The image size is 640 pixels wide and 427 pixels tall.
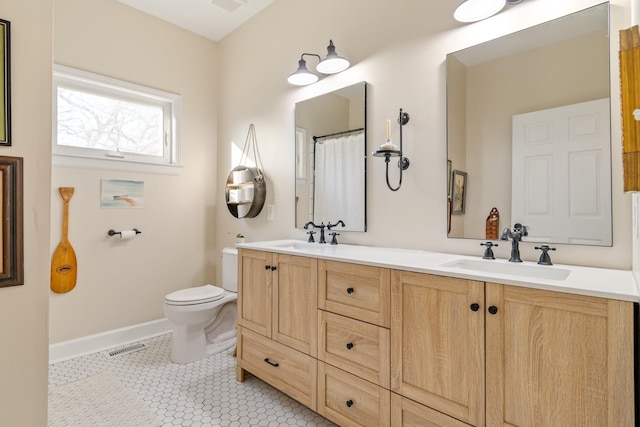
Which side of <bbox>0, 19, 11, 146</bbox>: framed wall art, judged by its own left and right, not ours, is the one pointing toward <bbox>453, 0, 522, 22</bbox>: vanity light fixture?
front

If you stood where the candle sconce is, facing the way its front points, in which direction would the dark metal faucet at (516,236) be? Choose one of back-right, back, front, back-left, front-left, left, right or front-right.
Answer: left

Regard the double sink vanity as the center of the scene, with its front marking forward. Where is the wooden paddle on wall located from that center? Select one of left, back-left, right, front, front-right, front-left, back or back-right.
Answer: front-right

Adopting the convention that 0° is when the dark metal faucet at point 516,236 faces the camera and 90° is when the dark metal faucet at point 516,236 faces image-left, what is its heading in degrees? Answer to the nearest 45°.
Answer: approximately 45°

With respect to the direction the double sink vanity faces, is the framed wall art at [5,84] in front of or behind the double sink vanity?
in front

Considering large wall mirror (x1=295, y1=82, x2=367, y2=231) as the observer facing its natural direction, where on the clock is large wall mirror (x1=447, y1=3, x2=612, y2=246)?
large wall mirror (x1=447, y1=3, x2=612, y2=246) is roughly at 9 o'clock from large wall mirror (x1=295, y1=82, x2=367, y2=231).

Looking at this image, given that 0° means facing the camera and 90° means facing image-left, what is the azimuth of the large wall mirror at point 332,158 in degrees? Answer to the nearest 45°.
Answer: approximately 45°

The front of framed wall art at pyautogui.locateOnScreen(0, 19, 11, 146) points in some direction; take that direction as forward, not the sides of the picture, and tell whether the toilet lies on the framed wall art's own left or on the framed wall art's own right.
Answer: on the framed wall art's own left
